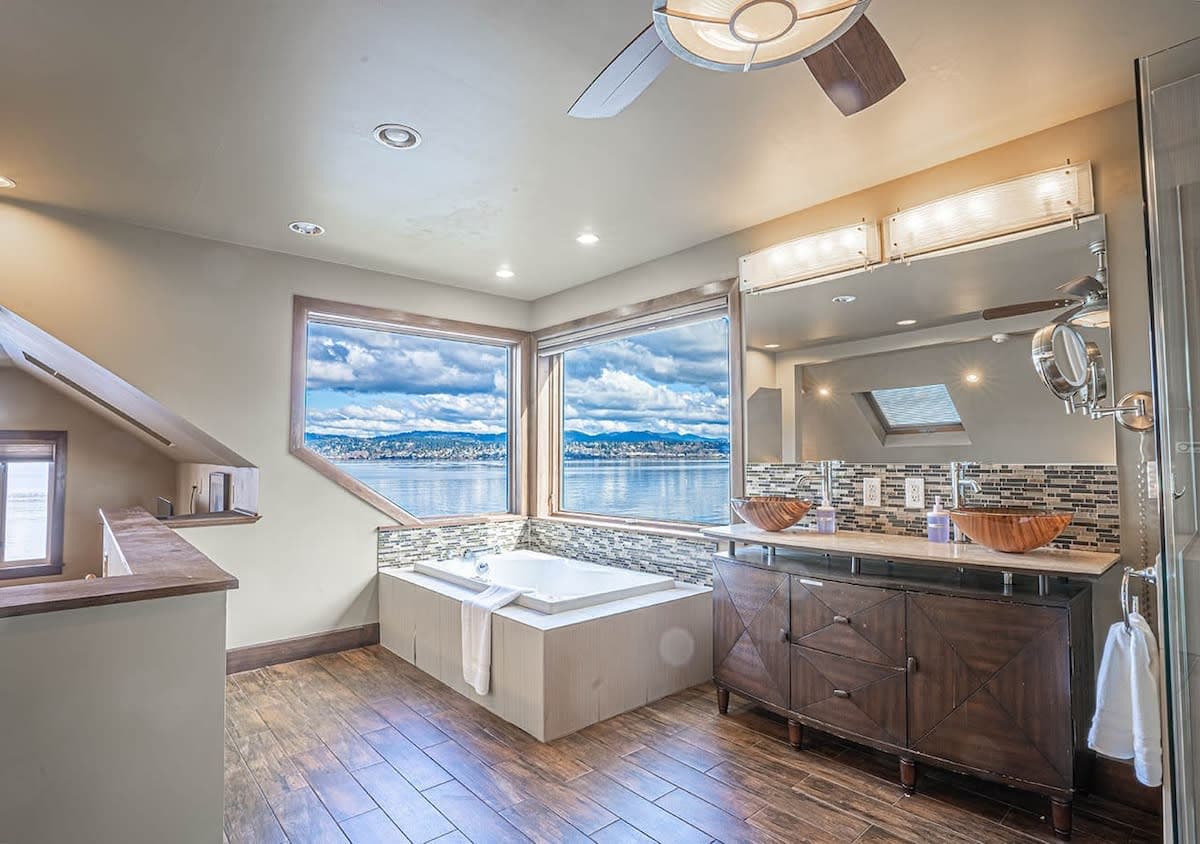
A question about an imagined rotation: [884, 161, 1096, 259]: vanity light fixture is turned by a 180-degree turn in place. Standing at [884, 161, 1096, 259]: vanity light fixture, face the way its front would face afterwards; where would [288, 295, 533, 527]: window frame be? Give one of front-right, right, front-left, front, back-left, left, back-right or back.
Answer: back-left

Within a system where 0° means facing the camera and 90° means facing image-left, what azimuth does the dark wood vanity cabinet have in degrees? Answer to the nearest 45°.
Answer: approximately 45°

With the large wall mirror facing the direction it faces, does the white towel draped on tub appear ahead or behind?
ahead

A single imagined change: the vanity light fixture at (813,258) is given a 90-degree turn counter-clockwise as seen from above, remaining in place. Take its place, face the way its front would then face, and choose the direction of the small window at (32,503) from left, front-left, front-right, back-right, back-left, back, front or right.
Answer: back-right

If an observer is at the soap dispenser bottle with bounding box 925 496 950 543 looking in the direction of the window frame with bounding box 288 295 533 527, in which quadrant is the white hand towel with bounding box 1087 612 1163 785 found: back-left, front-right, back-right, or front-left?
back-left

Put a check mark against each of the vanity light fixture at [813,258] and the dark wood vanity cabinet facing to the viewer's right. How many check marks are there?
0

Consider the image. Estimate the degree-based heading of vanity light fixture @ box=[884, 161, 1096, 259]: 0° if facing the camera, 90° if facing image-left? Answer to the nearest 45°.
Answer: approximately 45°

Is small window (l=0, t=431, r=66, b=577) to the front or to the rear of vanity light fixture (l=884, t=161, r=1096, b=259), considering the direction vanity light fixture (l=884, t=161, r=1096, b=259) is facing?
to the front

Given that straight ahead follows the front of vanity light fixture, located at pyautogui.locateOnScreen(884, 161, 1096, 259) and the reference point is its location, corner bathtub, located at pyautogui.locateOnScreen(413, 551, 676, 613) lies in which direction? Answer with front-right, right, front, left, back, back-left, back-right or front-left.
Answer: front-right
